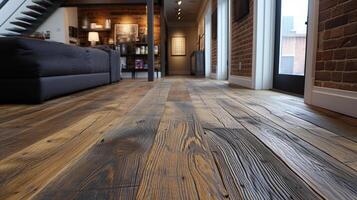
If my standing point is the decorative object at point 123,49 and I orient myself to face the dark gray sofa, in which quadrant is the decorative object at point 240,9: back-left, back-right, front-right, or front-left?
front-left

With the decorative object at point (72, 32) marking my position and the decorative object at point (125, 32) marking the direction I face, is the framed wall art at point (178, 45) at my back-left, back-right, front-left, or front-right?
front-left

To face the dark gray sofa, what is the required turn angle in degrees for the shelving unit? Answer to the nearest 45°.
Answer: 0° — it already faces it

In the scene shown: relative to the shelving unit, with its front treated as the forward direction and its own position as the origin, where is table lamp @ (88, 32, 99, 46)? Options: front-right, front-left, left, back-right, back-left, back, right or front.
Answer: right

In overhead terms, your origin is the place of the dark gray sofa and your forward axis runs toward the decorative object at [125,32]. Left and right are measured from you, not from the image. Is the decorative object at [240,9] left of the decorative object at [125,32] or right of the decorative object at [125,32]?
right

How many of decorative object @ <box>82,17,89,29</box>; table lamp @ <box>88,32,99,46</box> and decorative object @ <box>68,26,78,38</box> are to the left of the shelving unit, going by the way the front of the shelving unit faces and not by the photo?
0

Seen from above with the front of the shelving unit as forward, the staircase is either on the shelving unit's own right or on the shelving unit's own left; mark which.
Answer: on the shelving unit's own right

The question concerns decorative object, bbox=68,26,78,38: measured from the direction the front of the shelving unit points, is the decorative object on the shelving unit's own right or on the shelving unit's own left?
on the shelving unit's own right

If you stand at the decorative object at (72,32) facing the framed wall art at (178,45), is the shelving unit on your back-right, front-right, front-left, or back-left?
front-right

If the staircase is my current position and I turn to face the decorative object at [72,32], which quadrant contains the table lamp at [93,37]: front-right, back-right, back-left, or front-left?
front-right

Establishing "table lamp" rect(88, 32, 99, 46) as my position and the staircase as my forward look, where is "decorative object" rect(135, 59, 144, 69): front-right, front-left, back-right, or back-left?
back-left

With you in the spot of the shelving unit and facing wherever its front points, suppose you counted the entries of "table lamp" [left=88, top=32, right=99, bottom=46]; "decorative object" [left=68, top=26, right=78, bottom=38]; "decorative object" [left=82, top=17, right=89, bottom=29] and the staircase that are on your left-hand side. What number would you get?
0

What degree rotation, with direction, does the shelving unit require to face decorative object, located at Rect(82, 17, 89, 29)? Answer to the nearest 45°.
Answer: approximately 90° to its right

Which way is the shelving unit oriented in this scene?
toward the camera

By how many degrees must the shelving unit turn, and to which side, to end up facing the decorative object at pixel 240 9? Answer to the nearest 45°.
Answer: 0° — it already faces it

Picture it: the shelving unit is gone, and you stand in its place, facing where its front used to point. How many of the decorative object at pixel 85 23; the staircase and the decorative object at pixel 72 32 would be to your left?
0
